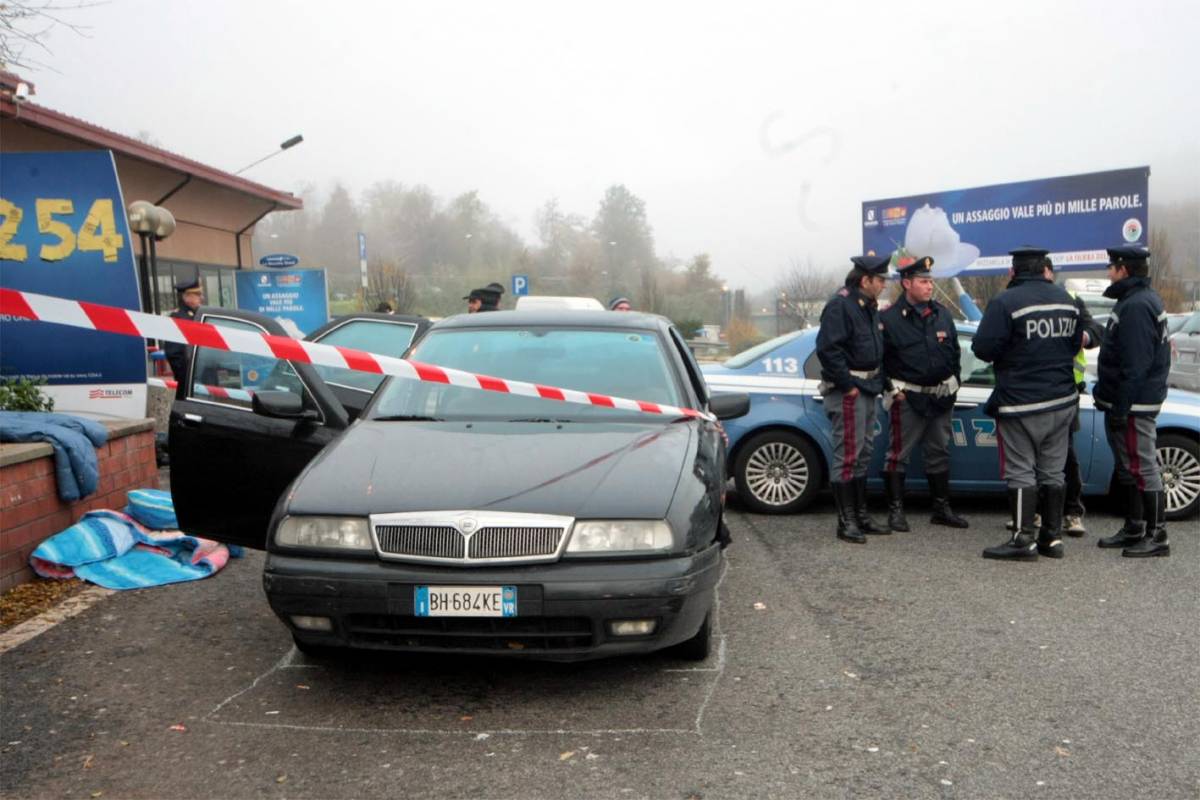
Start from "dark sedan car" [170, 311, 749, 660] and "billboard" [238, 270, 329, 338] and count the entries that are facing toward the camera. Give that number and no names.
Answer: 2

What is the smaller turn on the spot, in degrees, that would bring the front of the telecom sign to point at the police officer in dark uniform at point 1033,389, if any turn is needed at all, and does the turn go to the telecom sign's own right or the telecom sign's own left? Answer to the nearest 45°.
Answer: approximately 45° to the telecom sign's own left

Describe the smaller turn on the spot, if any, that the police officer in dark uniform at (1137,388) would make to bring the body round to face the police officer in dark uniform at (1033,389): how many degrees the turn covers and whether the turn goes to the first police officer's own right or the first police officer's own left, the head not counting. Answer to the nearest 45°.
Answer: approximately 45° to the first police officer's own left

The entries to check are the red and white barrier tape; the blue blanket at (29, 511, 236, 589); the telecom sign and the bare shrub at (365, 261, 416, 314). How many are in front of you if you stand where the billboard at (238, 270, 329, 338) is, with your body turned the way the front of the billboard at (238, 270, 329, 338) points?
3

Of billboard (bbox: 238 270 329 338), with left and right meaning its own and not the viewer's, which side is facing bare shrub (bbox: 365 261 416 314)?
back

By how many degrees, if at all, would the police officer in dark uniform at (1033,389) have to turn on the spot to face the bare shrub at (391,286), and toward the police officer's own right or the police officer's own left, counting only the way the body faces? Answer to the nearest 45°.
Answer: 0° — they already face it

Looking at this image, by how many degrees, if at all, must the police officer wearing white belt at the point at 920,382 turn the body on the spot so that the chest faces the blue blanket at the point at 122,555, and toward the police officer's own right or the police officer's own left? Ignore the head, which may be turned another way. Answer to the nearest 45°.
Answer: approximately 90° to the police officer's own right

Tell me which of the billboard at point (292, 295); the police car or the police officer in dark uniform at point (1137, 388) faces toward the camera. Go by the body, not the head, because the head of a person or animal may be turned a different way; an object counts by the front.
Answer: the billboard

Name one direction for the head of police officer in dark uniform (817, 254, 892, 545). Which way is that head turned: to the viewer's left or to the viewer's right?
to the viewer's right

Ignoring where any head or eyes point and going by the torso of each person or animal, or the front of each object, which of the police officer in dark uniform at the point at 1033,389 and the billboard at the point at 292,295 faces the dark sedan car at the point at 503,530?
the billboard

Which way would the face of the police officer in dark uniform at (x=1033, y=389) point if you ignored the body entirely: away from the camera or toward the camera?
away from the camera

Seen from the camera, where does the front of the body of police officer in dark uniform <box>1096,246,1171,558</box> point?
to the viewer's left

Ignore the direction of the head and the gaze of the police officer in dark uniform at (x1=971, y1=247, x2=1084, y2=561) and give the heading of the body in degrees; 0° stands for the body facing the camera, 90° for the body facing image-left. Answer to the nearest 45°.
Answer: approximately 135°
